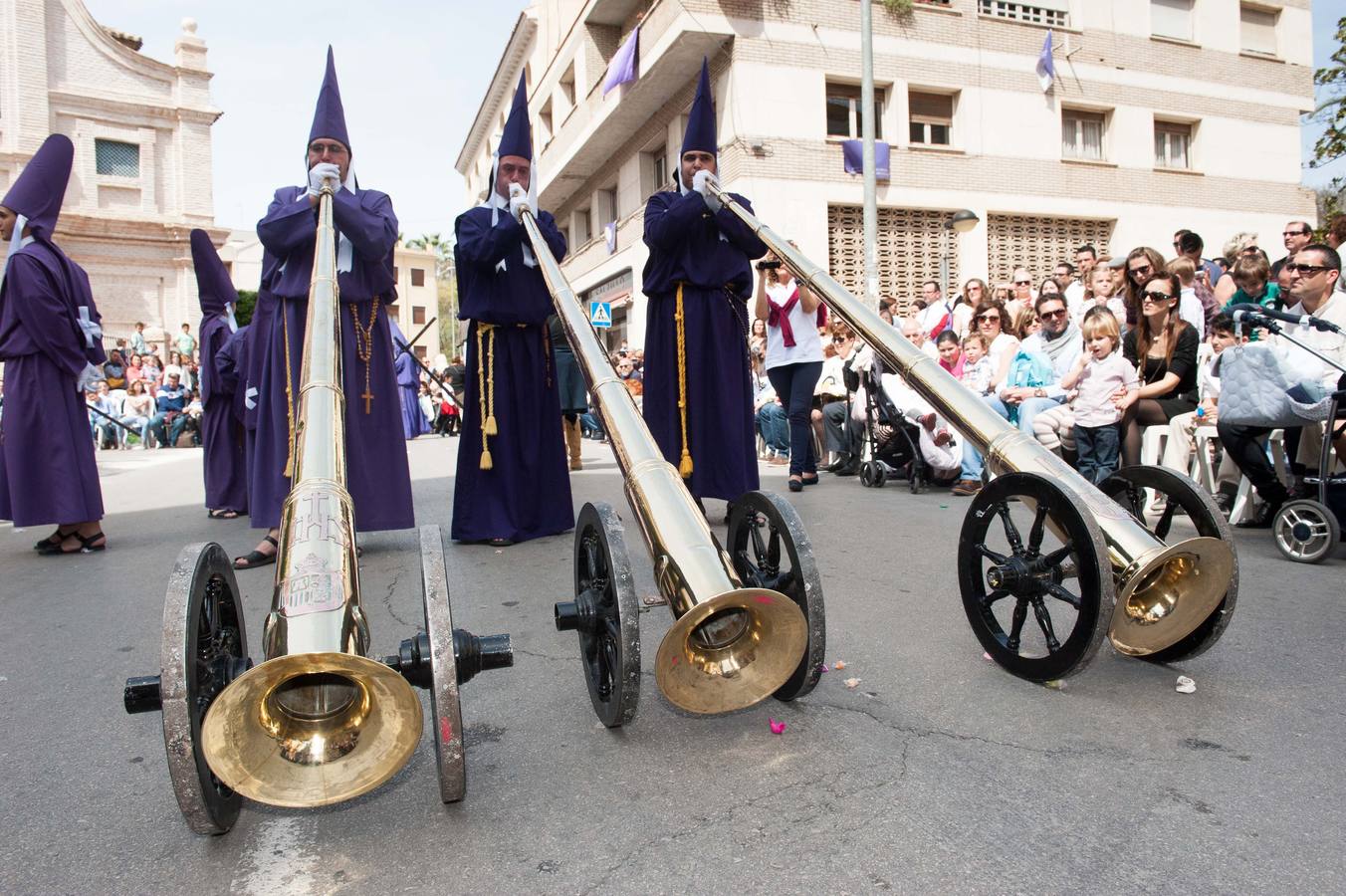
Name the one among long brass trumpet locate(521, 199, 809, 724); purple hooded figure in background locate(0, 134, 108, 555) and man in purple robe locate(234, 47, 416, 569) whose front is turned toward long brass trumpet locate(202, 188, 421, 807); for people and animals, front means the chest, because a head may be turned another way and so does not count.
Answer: the man in purple robe

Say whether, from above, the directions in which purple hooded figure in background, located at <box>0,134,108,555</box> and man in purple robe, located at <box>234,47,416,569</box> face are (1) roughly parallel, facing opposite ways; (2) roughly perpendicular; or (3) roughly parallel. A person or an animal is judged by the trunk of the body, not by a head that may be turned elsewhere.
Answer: roughly perpendicular

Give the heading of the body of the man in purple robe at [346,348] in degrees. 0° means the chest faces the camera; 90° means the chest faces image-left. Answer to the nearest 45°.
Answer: approximately 0°

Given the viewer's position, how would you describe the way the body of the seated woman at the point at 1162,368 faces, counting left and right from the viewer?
facing the viewer and to the left of the viewer

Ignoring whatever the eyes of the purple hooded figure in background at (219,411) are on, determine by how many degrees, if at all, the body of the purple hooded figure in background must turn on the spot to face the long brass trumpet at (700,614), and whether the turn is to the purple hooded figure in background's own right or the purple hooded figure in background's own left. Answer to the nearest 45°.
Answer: approximately 90° to the purple hooded figure in background's own right

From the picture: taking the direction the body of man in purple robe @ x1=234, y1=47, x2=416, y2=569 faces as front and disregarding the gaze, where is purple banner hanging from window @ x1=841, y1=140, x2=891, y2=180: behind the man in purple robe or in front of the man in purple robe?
behind

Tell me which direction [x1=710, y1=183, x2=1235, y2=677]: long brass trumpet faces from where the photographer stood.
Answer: facing the viewer and to the right of the viewer

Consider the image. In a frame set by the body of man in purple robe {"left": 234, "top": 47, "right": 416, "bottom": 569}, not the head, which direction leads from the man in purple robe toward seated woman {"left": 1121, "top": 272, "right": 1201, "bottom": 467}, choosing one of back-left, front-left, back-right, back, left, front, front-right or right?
left

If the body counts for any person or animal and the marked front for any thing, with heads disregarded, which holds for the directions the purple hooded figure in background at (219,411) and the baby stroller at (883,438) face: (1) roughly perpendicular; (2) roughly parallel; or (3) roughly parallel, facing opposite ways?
roughly perpendicular

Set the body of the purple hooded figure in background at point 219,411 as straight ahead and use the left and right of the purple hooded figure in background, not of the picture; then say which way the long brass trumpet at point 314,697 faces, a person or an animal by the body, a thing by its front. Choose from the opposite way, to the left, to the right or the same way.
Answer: to the right

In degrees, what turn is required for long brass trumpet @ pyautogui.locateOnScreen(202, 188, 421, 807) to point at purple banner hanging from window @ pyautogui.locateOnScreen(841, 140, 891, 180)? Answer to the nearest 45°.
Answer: approximately 135° to its left

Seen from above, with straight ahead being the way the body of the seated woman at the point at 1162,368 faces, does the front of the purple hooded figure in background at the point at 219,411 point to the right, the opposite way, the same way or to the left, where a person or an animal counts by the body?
the opposite way

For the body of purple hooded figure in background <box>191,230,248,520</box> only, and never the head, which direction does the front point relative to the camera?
to the viewer's right

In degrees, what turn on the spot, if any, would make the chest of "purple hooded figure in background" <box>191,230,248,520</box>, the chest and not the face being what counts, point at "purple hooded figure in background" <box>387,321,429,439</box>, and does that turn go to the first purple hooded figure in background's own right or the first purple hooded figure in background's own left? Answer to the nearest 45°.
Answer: approximately 90° to the first purple hooded figure in background's own left
